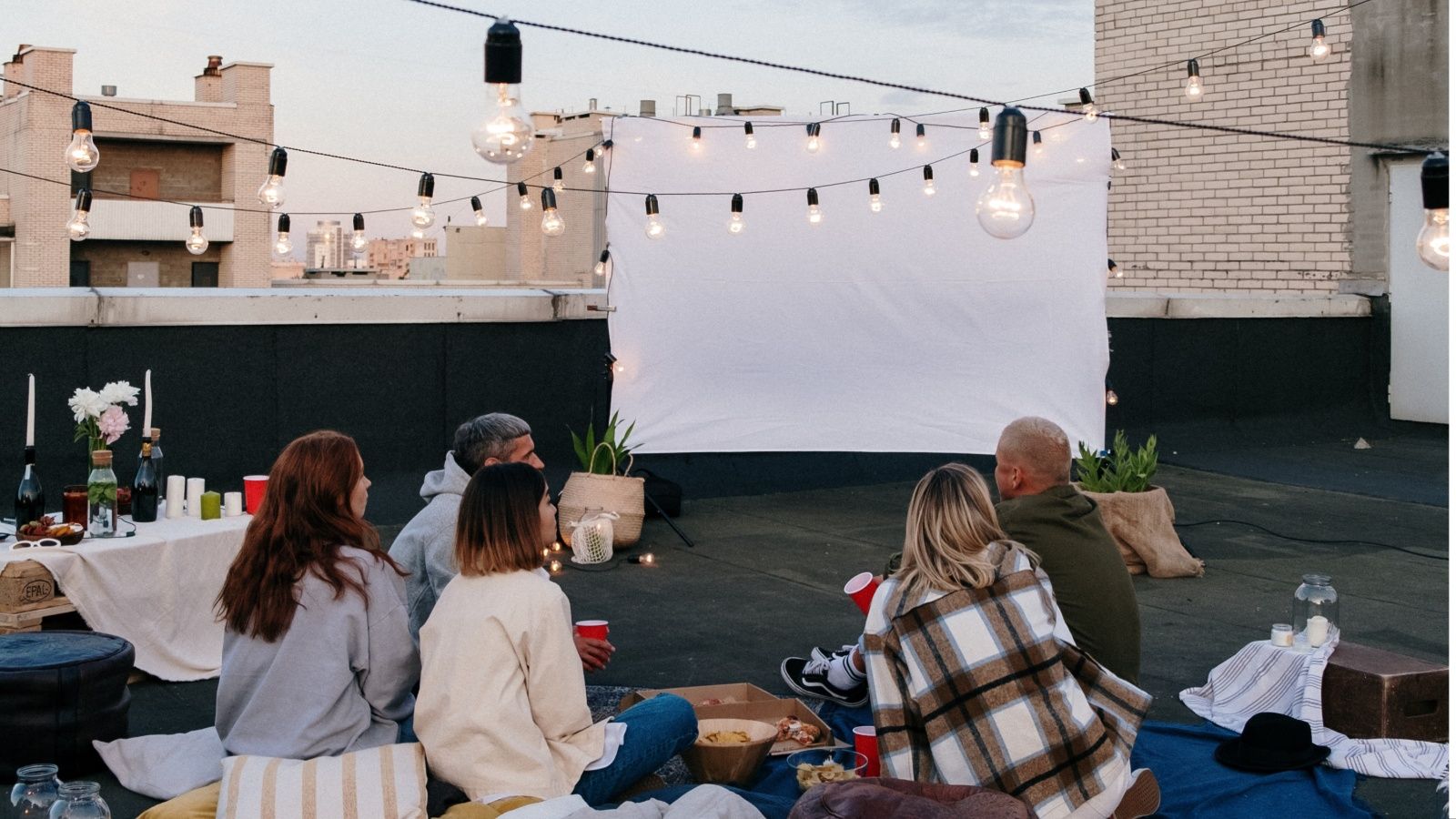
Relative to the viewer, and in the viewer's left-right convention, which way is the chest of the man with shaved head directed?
facing away from the viewer and to the left of the viewer

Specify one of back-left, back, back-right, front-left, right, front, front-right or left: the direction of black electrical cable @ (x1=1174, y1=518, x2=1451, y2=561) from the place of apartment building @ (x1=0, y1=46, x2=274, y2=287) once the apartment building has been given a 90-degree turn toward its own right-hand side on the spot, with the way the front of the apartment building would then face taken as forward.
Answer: left

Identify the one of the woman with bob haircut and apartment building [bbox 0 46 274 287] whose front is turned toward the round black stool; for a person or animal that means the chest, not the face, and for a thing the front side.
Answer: the apartment building

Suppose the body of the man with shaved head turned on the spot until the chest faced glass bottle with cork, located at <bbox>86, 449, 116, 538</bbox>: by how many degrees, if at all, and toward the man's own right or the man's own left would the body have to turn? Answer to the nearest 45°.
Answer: approximately 45° to the man's own left

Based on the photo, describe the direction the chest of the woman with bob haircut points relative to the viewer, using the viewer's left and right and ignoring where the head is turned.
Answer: facing away from the viewer and to the right of the viewer

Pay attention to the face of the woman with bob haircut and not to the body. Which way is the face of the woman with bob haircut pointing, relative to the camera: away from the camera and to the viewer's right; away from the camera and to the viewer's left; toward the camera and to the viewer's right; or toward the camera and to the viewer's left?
away from the camera and to the viewer's right

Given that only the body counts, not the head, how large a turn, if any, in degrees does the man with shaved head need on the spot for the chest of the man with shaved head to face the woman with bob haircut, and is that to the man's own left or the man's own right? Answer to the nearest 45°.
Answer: approximately 90° to the man's own left

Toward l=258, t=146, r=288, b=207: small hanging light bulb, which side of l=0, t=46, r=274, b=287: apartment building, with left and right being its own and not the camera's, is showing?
front

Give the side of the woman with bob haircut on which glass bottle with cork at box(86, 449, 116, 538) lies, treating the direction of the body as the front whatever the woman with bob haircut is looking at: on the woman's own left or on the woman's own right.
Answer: on the woman's own left

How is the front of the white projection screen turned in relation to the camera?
facing the viewer

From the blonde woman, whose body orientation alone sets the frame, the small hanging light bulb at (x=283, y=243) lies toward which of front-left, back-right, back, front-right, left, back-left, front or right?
front-left

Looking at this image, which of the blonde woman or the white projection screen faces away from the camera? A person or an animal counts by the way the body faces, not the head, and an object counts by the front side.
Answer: the blonde woman

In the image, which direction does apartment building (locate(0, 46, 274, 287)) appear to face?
toward the camera

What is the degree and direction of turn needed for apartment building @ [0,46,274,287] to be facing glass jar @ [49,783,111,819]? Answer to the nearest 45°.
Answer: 0° — it already faces it

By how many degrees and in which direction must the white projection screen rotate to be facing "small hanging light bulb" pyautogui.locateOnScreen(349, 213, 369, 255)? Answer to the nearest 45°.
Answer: approximately 45° to its right

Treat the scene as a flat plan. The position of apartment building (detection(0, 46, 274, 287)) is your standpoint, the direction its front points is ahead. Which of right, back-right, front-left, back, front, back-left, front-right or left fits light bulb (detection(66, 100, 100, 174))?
front

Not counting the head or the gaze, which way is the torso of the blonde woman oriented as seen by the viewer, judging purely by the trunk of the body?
away from the camera

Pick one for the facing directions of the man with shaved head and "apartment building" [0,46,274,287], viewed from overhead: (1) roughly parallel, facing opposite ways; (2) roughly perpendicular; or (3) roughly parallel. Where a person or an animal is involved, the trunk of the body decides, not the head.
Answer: roughly parallel, facing opposite ways

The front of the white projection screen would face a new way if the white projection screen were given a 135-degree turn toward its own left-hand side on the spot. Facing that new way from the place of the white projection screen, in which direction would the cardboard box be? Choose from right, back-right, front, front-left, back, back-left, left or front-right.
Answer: back-right

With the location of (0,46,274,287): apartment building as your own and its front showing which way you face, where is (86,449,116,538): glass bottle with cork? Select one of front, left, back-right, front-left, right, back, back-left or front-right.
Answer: front

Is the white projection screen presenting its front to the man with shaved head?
yes
